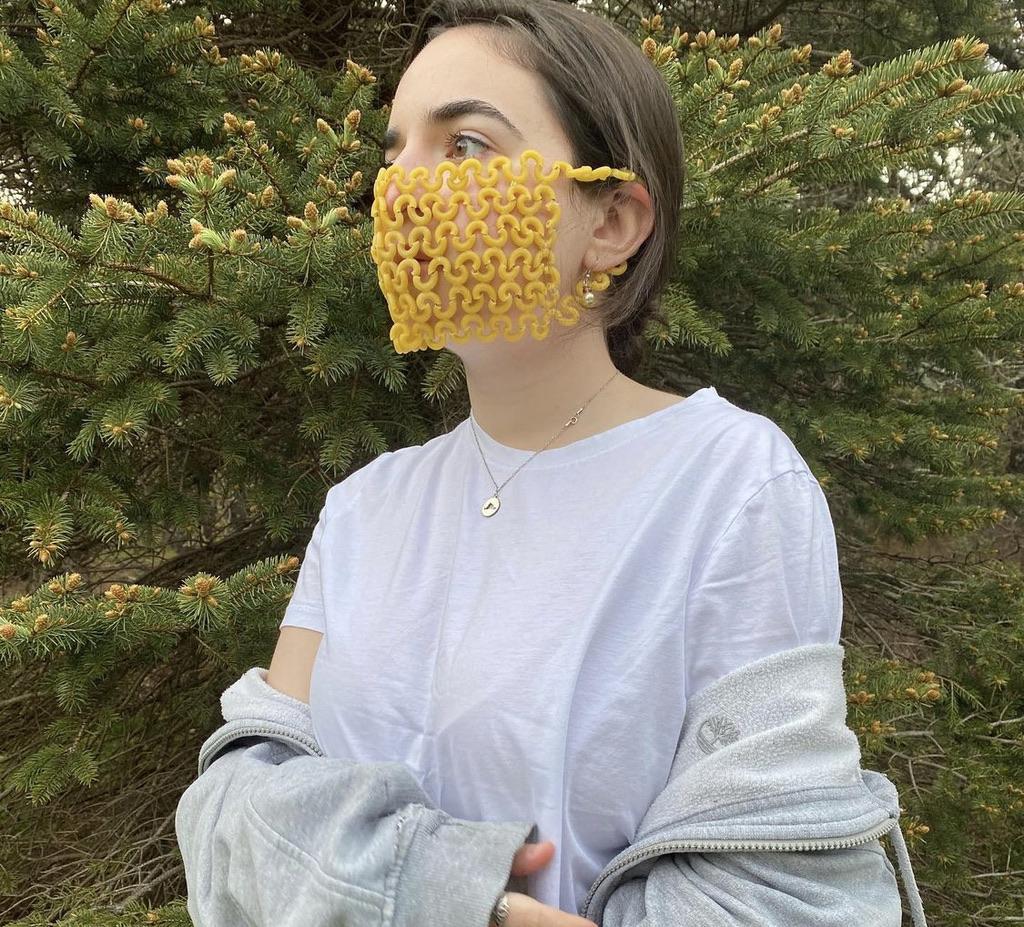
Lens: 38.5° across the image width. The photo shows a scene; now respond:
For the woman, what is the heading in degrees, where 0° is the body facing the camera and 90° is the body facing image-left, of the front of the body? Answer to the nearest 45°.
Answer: approximately 45°

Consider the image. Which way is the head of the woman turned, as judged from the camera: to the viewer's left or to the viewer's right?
to the viewer's left
